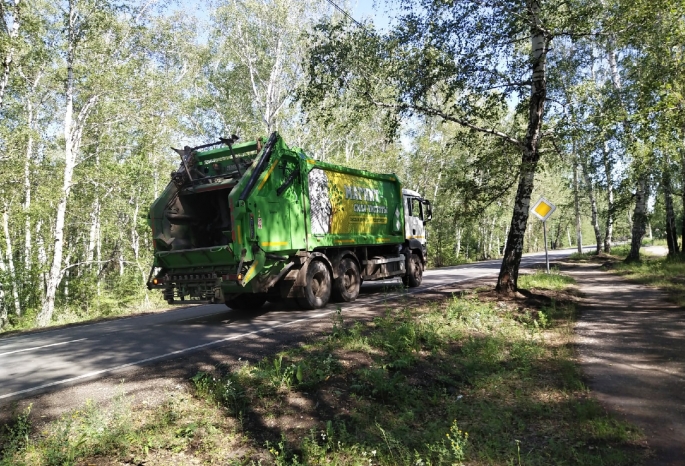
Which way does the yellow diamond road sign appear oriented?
toward the camera

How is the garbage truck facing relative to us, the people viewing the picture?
facing away from the viewer and to the right of the viewer

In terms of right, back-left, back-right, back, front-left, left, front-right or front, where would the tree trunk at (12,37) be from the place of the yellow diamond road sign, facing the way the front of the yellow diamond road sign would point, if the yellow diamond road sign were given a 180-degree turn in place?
back-left

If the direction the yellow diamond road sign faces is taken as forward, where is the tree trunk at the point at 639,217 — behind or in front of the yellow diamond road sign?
behind

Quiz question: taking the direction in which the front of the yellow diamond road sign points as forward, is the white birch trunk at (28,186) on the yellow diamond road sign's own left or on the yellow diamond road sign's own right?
on the yellow diamond road sign's own right

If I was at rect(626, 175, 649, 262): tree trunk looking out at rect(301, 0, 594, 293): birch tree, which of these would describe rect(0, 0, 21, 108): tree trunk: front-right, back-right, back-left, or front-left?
front-right

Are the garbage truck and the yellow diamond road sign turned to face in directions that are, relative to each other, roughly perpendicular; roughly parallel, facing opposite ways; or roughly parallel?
roughly parallel, facing opposite ways

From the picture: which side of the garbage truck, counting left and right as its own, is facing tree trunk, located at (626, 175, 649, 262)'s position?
front

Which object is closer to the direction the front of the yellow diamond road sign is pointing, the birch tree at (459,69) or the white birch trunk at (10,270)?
the birch tree

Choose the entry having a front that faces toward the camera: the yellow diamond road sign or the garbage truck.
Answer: the yellow diamond road sign

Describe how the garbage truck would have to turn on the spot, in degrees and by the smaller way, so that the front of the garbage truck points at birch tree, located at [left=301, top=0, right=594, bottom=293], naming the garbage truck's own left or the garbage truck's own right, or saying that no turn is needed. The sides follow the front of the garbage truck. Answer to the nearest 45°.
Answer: approximately 45° to the garbage truck's own right

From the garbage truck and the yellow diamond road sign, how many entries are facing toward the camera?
1

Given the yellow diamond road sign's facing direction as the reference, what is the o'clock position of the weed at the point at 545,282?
The weed is roughly at 12 o'clock from the yellow diamond road sign.

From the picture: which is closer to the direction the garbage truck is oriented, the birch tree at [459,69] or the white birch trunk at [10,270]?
the birch tree
